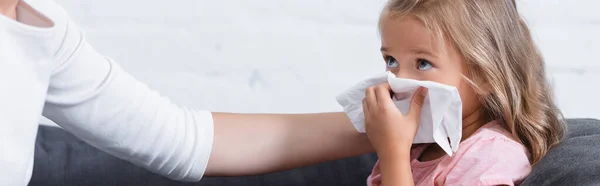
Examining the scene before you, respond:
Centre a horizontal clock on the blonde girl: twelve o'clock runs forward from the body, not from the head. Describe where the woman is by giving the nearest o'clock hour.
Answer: The woman is roughly at 1 o'clock from the blonde girl.

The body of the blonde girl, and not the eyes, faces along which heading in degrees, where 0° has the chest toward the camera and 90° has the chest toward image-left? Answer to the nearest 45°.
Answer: approximately 45°
